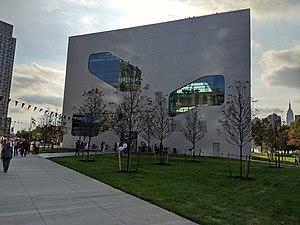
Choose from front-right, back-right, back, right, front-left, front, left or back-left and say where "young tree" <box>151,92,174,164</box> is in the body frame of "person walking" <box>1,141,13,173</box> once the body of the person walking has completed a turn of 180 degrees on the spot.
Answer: back-left

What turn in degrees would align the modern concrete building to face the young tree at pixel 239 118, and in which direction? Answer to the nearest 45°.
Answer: approximately 45° to its left

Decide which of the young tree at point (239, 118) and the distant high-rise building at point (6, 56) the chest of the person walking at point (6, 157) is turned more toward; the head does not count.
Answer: the distant high-rise building

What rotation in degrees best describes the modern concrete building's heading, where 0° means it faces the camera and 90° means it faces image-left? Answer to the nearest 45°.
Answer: approximately 45°

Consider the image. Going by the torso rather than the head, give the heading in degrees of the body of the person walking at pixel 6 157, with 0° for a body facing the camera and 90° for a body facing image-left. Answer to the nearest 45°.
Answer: approximately 180°

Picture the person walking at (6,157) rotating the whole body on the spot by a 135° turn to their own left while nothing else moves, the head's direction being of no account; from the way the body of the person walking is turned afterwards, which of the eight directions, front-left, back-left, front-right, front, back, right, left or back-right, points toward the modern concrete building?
back

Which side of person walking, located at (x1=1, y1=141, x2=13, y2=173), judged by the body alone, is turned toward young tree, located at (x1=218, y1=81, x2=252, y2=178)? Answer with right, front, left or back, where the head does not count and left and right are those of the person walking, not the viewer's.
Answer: right

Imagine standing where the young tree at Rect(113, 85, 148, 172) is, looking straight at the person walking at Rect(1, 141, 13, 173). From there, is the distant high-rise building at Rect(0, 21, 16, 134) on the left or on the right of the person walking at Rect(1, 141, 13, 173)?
right
